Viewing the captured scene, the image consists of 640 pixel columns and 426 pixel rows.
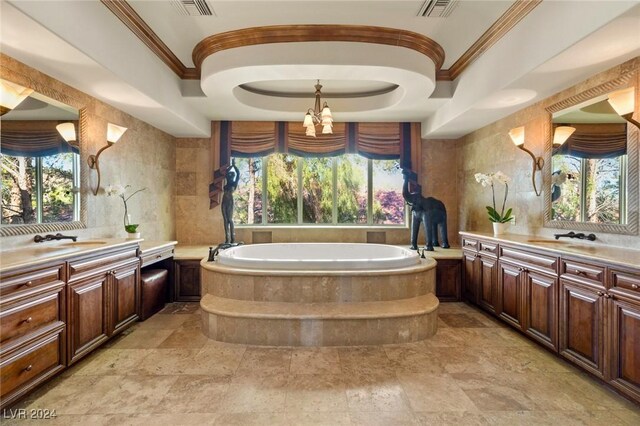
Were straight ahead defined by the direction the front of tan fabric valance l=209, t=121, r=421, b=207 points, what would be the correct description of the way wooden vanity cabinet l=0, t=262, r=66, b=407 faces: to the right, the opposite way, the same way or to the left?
to the left

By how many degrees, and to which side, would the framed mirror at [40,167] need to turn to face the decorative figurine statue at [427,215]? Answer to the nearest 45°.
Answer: approximately 45° to its left

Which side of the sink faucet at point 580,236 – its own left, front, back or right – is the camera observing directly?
left

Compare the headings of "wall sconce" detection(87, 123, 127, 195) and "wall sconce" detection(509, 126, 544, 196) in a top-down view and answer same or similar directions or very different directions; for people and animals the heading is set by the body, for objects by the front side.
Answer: very different directions

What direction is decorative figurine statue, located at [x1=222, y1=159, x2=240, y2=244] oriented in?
toward the camera

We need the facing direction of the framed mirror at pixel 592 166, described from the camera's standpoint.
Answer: facing the viewer and to the left of the viewer

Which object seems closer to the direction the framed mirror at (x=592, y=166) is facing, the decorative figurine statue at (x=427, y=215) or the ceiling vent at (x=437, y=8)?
the ceiling vent

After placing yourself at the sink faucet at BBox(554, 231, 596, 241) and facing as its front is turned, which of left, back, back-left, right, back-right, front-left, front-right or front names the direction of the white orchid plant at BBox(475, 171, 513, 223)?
front-right

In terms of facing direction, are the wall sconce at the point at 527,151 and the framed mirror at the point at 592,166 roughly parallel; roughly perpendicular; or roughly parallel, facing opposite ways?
roughly parallel

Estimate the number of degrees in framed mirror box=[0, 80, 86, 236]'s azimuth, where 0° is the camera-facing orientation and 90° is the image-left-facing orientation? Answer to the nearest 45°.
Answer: approximately 315°

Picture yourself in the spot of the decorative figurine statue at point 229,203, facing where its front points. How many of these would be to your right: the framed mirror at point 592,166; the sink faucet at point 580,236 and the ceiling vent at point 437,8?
0

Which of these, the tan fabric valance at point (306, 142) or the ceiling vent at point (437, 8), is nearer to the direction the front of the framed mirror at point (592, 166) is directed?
the ceiling vent

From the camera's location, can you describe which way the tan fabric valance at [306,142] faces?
facing the viewer

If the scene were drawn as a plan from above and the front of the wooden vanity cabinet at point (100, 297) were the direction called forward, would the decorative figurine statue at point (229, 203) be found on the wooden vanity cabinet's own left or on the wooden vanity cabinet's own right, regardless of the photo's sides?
on the wooden vanity cabinet's own left

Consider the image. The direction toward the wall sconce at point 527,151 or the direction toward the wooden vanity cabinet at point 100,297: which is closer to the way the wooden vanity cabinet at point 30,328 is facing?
the wall sconce

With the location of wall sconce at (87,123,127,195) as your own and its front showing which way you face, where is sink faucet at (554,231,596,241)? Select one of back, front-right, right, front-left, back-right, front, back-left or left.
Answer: front

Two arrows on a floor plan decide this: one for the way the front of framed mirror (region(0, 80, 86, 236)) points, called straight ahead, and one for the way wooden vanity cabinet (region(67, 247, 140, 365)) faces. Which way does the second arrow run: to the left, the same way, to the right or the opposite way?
the same way
